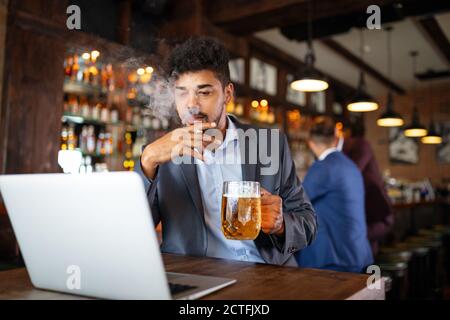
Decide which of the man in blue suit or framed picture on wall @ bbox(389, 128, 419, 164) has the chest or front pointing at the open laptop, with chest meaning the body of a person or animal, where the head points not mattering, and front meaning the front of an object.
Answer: the framed picture on wall

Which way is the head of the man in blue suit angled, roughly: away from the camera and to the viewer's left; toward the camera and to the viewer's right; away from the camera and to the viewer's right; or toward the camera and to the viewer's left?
away from the camera and to the viewer's right

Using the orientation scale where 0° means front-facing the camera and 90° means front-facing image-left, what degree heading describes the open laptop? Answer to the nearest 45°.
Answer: approximately 225°

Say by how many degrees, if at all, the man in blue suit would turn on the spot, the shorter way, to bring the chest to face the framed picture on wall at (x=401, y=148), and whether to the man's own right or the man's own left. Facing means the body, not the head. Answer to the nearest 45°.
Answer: approximately 45° to the man's own right

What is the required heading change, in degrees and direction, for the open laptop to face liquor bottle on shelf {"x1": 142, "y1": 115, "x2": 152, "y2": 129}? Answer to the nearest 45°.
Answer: approximately 45° to its left

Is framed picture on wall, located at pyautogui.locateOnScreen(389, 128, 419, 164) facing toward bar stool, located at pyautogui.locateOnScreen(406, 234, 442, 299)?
yes

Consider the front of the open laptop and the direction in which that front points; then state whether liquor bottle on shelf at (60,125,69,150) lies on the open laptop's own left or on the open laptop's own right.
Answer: on the open laptop's own left

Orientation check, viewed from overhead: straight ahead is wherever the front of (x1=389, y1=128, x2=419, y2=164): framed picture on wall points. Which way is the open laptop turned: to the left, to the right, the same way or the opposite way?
the opposite way

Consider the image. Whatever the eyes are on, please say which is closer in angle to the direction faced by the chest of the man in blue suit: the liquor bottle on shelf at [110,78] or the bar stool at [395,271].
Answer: the liquor bottle on shelf
